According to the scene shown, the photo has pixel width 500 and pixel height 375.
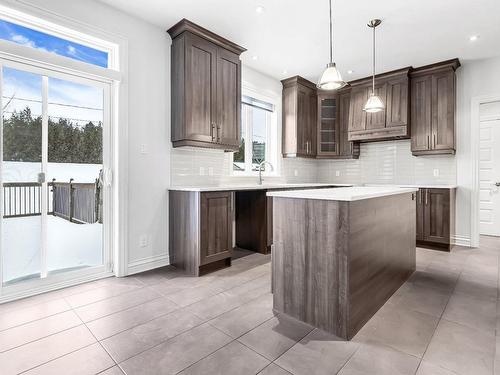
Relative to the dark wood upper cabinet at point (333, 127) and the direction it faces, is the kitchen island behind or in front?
in front

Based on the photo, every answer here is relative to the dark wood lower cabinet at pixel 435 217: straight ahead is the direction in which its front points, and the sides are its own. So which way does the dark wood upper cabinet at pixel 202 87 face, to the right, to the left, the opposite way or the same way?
to the left

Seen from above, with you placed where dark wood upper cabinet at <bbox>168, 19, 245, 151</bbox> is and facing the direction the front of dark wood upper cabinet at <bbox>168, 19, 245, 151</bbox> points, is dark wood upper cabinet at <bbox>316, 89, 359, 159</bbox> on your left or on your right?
on your left

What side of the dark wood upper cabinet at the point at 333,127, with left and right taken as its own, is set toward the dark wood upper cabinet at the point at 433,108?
left

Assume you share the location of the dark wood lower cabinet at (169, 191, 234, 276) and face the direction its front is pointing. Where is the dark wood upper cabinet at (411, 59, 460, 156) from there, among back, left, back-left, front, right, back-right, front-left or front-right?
front-left

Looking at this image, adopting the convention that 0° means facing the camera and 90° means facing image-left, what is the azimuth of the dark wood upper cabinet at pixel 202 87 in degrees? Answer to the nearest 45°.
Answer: approximately 315°

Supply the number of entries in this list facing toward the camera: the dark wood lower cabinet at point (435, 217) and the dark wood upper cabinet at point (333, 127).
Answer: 2

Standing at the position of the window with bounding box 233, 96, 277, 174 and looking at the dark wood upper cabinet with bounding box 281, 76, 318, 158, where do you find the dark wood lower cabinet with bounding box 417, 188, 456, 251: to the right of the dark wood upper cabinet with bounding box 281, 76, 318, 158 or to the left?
right

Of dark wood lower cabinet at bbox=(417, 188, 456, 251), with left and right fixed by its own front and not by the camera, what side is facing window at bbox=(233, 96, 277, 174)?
right
